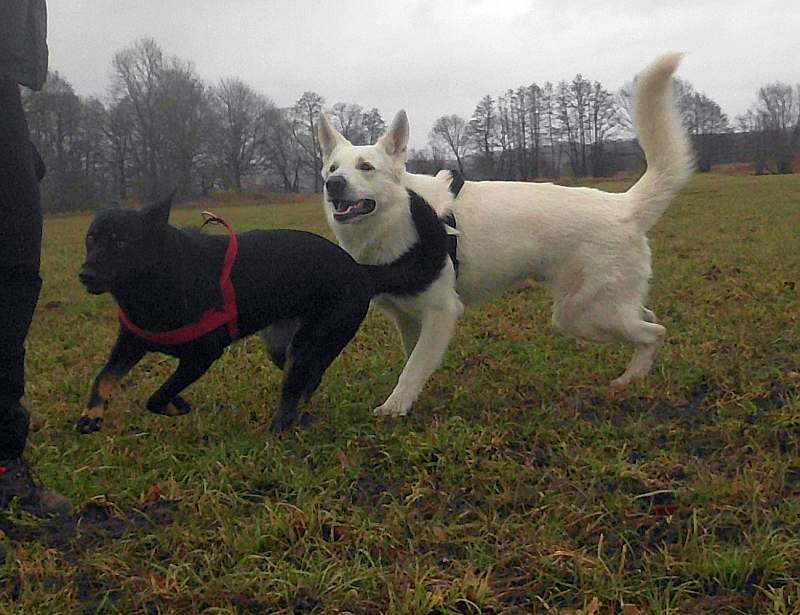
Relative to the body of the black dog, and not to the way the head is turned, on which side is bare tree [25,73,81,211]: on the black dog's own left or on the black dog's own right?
on the black dog's own right

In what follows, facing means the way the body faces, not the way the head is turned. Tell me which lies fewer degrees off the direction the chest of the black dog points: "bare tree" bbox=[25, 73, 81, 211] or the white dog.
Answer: the bare tree

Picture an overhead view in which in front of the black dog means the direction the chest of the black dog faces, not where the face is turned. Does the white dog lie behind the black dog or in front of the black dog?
behind

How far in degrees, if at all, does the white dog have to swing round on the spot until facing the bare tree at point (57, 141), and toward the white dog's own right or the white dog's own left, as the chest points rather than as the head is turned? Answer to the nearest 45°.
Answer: approximately 45° to the white dog's own right

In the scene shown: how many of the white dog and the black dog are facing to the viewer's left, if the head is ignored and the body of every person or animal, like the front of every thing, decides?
2

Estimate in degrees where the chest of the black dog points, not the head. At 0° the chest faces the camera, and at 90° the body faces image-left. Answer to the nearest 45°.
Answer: approximately 90°

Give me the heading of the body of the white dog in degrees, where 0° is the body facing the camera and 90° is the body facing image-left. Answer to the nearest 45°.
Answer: approximately 90°
